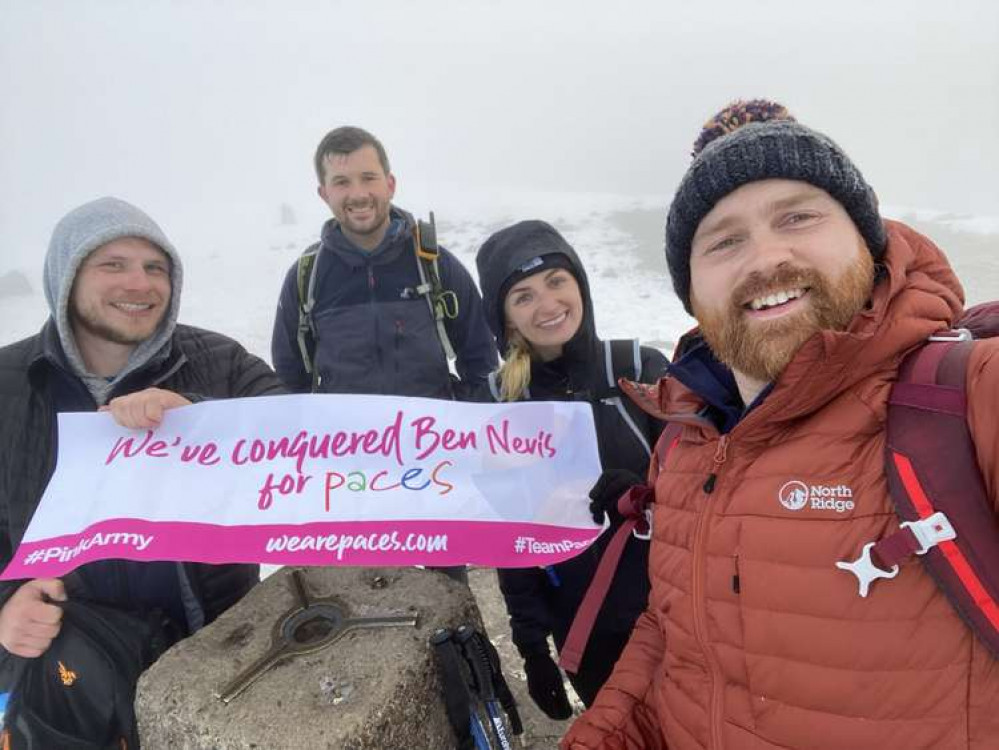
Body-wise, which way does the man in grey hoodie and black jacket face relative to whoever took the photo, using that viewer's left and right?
facing the viewer and to the right of the viewer

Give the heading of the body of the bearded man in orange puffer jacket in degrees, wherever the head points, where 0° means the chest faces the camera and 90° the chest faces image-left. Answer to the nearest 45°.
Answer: approximately 45°

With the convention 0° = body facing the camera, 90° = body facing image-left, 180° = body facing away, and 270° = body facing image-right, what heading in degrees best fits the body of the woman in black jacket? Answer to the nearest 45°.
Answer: approximately 0°

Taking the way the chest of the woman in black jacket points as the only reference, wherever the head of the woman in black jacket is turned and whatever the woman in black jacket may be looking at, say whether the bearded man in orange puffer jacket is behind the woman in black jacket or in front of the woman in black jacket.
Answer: in front

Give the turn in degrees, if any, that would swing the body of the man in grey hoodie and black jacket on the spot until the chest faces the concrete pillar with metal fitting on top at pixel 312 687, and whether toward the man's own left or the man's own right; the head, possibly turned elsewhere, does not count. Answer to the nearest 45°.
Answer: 0° — they already face it

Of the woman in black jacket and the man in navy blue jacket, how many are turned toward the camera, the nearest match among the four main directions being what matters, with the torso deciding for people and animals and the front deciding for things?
2
